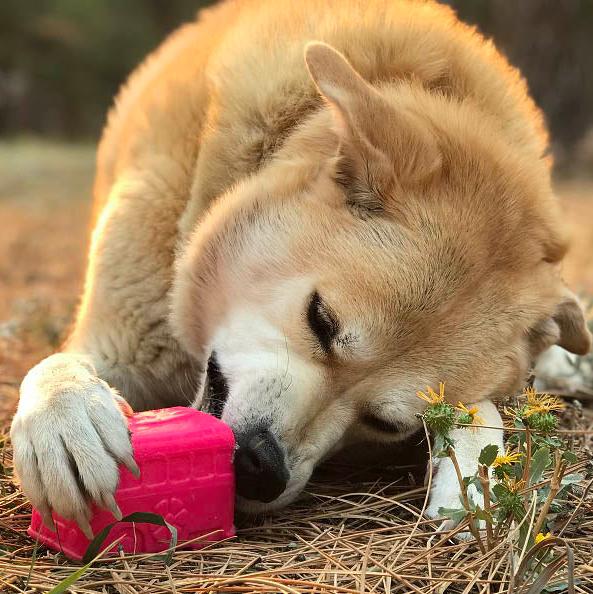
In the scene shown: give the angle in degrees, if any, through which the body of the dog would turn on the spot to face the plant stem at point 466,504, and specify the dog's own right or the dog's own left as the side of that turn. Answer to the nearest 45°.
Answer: approximately 45° to the dog's own left

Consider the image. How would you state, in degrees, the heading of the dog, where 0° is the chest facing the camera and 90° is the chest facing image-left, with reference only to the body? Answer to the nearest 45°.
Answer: approximately 0°

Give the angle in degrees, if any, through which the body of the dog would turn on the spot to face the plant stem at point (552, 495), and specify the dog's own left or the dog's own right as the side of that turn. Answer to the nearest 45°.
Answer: approximately 45° to the dog's own left
